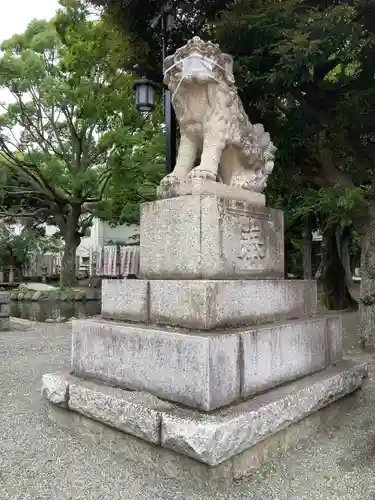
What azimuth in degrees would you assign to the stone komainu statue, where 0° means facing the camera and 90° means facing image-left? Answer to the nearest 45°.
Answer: approximately 45°

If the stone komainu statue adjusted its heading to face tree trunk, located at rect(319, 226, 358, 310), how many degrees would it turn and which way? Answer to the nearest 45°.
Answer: approximately 135° to its right

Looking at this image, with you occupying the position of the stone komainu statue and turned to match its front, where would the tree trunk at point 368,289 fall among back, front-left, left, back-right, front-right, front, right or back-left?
back
